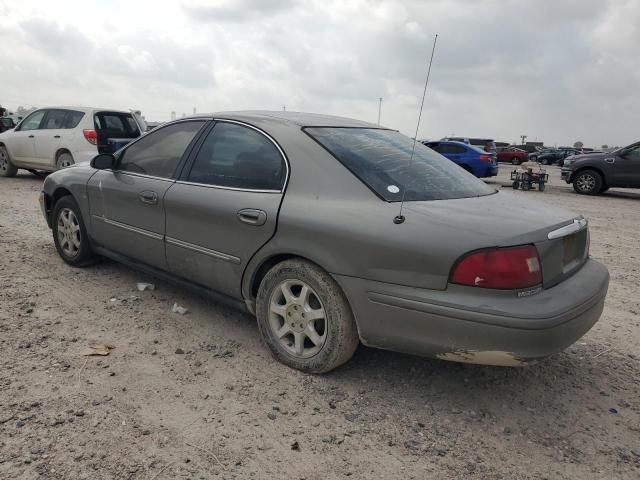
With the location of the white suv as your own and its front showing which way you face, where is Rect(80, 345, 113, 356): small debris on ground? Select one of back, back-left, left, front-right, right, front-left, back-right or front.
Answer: back-left

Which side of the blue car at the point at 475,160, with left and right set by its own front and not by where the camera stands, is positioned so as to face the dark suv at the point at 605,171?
back

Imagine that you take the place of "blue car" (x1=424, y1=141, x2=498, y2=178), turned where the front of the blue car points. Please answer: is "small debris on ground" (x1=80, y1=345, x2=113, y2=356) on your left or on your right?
on your left

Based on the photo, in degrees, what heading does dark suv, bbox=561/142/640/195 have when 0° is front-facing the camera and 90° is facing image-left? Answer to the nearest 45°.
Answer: approximately 90°

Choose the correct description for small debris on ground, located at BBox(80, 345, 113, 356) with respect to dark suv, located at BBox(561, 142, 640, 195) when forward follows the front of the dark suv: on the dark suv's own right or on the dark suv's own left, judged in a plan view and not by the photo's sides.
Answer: on the dark suv's own left

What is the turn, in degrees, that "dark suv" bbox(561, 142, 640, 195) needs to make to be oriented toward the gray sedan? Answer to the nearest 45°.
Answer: approximately 90° to its left

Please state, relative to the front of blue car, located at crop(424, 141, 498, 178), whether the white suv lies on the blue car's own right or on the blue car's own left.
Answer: on the blue car's own left

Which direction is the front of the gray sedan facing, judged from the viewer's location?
facing away from the viewer and to the left of the viewer

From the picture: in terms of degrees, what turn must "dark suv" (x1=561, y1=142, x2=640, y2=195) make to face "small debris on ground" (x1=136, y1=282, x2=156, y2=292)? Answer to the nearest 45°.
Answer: approximately 90° to its left

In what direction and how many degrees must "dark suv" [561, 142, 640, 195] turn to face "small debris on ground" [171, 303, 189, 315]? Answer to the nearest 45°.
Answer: approximately 90° to its left

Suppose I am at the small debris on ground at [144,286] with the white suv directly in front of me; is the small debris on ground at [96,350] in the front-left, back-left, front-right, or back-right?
back-left

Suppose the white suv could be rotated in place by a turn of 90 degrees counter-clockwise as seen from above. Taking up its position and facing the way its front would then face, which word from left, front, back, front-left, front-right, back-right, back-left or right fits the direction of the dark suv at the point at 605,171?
back-left
